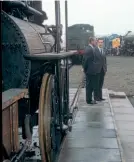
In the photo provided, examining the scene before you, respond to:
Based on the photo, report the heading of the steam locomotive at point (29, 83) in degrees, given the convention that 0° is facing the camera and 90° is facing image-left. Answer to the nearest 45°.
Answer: approximately 45°
